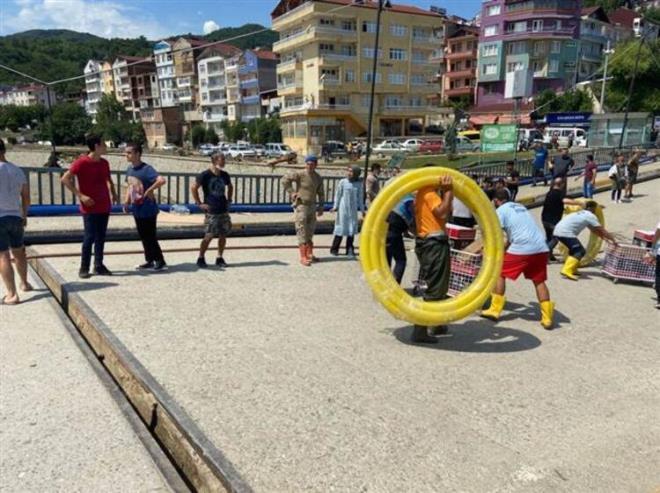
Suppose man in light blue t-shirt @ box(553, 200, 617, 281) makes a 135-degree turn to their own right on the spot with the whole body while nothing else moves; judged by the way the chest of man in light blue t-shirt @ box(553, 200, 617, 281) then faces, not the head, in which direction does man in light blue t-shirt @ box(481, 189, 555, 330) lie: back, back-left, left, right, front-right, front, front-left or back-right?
front-left

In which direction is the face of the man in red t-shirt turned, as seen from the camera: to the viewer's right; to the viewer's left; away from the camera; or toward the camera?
to the viewer's right

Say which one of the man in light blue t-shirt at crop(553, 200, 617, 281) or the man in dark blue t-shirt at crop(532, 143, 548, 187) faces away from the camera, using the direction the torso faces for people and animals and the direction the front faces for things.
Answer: the man in dark blue t-shirt

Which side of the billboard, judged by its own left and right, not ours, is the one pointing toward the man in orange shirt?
front

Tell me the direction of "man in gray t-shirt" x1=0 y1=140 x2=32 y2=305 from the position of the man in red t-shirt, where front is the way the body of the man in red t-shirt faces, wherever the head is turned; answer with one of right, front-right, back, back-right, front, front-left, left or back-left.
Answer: right

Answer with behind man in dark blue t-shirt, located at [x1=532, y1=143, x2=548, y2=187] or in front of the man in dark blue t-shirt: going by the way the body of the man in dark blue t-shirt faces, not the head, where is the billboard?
in front

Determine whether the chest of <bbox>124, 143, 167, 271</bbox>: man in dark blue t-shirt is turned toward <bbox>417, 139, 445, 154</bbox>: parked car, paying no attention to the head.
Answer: no

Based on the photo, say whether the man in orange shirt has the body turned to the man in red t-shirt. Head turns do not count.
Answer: no

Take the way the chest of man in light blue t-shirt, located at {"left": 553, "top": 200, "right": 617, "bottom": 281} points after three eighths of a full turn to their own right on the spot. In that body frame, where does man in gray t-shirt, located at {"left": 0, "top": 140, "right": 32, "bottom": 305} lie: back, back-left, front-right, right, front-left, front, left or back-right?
front

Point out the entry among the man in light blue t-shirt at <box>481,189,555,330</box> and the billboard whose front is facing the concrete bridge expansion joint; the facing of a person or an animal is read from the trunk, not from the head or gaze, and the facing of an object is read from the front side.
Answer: the billboard

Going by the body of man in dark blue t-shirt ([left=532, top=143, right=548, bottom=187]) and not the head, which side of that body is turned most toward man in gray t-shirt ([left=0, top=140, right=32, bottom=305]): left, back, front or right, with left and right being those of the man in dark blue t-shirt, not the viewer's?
front

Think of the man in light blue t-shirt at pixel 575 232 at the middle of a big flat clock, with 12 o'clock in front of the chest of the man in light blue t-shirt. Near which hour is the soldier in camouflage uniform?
The soldier in camouflage uniform is roughly at 5 o'clock from the man in light blue t-shirt.

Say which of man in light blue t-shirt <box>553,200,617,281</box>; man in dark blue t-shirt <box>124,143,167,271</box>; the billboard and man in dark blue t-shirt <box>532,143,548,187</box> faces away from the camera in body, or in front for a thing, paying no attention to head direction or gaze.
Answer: man in dark blue t-shirt <box>532,143,548,187</box>

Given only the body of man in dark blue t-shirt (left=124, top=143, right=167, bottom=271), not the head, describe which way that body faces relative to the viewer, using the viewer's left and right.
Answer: facing the viewer and to the left of the viewer

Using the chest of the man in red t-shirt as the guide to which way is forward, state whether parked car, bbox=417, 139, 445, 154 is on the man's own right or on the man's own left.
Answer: on the man's own left

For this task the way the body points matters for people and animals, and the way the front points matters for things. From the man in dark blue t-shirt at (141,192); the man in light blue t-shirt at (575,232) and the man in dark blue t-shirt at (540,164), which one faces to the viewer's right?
the man in light blue t-shirt

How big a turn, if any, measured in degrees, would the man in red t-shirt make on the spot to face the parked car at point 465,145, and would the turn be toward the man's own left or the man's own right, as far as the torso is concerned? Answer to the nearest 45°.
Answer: approximately 90° to the man's own left

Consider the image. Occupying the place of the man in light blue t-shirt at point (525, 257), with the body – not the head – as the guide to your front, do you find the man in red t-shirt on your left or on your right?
on your left

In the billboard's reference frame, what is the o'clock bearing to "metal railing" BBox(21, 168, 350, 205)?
The metal railing is roughly at 1 o'clock from the billboard.

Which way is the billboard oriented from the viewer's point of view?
toward the camera
